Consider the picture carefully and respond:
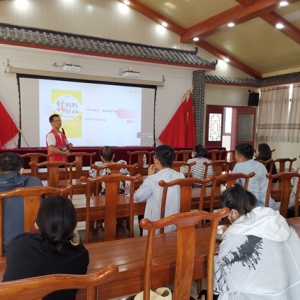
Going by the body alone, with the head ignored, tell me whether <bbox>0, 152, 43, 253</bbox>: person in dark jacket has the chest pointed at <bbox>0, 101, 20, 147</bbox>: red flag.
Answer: yes

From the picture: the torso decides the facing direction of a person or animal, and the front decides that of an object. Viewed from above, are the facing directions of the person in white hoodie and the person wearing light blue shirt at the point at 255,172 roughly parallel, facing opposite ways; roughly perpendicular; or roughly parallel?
roughly parallel

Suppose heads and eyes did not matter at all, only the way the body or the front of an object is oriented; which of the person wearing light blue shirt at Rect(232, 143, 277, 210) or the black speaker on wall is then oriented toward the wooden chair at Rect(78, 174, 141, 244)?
the black speaker on wall

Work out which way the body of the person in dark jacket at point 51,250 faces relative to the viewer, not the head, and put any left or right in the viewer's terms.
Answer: facing away from the viewer

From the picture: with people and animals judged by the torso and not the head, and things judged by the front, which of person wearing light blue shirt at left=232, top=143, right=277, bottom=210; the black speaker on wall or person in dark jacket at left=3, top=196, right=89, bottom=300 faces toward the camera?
the black speaker on wall

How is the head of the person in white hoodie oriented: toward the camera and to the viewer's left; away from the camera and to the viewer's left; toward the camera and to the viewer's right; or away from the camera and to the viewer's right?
away from the camera and to the viewer's left

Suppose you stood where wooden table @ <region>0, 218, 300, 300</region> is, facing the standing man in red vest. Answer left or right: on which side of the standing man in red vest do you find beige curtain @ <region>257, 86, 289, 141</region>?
right

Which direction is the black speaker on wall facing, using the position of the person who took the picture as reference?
facing the viewer

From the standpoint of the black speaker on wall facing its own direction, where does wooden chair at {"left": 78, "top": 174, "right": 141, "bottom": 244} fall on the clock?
The wooden chair is roughly at 12 o'clock from the black speaker on wall.

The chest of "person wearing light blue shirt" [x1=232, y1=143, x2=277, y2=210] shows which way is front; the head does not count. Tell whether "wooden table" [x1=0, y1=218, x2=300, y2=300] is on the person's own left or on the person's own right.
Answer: on the person's own left

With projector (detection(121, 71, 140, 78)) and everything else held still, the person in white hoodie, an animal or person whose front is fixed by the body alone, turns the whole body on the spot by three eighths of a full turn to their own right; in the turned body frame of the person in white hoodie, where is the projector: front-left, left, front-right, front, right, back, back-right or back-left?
back-left

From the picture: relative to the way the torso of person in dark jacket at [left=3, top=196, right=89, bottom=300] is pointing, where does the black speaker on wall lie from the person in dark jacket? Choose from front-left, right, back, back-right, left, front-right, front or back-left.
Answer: front-right

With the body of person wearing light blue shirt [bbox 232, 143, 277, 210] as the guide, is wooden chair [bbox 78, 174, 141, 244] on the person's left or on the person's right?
on the person's left

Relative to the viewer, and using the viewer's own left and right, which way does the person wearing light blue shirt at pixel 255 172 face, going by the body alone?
facing away from the viewer and to the left of the viewer

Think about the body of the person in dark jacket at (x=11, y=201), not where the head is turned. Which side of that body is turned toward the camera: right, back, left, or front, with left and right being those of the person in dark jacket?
back

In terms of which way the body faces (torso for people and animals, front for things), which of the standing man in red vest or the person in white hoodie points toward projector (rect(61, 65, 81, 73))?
the person in white hoodie

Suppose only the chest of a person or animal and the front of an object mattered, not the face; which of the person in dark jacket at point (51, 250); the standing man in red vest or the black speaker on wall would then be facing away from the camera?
the person in dark jacket

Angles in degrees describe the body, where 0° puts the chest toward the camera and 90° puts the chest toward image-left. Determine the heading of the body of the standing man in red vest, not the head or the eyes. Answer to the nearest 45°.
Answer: approximately 315°

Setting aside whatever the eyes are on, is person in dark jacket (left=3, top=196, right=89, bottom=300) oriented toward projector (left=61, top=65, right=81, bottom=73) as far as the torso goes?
yes
